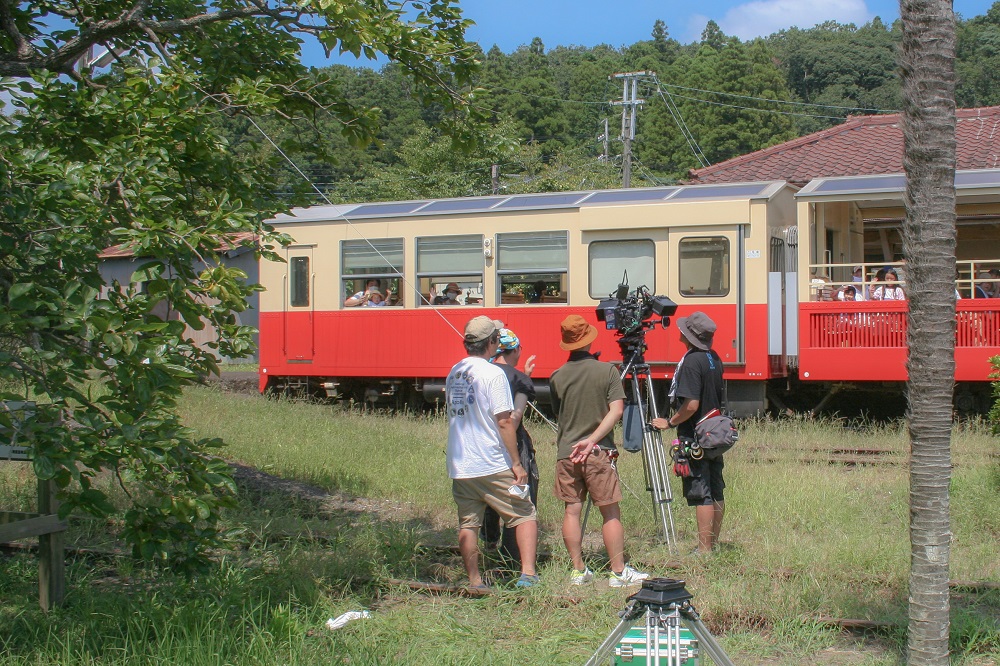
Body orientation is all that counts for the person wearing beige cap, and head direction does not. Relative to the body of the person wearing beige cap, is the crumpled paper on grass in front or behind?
behind

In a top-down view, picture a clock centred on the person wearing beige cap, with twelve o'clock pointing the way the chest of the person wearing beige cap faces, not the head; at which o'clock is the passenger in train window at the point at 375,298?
The passenger in train window is roughly at 10 o'clock from the person wearing beige cap.

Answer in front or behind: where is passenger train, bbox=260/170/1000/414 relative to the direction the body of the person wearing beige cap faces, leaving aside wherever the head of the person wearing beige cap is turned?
in front

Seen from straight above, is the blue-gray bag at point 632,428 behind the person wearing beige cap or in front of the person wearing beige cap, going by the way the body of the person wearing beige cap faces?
in front

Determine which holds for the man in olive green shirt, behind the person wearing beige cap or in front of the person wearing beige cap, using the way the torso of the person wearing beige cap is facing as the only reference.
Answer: in front

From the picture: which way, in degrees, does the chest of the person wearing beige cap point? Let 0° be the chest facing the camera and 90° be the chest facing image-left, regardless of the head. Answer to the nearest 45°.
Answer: approximately 225°

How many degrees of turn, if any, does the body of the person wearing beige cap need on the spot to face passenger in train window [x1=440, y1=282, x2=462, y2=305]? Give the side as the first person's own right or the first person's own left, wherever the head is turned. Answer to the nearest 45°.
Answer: approximately 45° to the first person's own left

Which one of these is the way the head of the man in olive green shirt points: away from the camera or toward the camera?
away from the camera

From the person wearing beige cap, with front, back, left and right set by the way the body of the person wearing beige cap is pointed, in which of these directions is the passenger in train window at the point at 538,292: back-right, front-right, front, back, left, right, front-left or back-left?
front-left

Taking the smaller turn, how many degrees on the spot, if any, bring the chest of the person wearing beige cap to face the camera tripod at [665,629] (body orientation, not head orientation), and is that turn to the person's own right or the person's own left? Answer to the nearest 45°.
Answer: approximately 135° to the person's own right

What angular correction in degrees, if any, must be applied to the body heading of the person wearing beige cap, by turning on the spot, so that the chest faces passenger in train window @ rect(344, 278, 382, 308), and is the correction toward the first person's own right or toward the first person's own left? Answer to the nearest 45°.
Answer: approximately 45° to the first person's own left

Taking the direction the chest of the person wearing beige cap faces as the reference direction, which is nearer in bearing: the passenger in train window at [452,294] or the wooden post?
the passenger in train window

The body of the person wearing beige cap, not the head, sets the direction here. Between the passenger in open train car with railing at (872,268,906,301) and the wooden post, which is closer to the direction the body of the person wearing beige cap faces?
the passenger in open train car with railing
